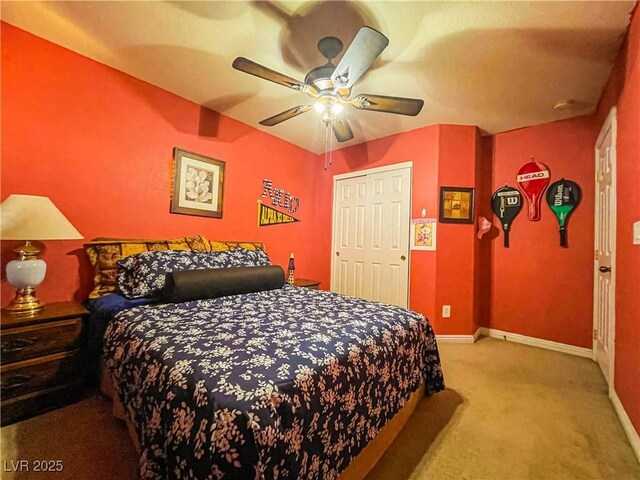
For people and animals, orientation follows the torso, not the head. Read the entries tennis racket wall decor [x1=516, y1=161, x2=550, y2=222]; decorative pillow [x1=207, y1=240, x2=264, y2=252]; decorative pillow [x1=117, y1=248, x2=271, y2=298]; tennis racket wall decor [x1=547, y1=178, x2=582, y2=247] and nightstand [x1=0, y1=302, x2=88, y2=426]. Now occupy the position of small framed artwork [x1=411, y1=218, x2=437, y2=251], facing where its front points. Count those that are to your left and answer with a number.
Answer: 2

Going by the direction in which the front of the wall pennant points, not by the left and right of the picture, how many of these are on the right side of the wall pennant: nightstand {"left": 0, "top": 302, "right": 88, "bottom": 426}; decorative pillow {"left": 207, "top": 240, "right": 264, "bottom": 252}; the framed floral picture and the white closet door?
3

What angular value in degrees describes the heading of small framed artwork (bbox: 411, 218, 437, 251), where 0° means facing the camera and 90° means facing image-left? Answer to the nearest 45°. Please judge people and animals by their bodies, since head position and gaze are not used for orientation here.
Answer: approximately 0°

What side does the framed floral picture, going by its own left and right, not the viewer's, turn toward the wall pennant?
left

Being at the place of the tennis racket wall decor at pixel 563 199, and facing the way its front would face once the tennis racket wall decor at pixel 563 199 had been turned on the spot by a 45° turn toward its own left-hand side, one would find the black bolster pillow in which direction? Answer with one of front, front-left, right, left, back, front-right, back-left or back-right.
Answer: right

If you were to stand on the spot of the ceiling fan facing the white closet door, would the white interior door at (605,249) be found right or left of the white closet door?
right

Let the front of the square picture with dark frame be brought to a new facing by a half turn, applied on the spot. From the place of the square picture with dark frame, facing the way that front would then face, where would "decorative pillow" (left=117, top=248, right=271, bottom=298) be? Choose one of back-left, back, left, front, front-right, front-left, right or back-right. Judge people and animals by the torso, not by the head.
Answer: back-left

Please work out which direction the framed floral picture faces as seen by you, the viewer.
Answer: facing the viewer and to the right of the viewer

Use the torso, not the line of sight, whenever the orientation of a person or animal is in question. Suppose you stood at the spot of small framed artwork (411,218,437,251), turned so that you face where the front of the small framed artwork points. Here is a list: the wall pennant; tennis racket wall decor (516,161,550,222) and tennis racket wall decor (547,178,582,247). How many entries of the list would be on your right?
1

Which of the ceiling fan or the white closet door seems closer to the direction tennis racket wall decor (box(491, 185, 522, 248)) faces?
the ceiling fan

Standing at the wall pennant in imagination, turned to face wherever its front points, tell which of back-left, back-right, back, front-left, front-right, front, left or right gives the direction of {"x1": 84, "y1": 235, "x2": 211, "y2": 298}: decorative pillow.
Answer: right
